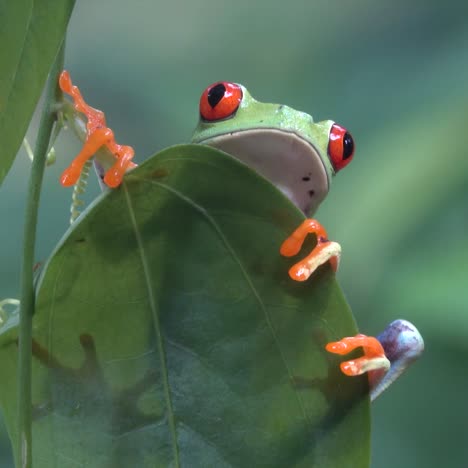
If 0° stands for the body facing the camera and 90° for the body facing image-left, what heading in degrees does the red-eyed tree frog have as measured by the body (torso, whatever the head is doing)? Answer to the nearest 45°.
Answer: approximately 0°
